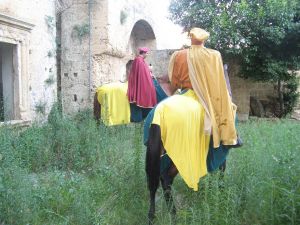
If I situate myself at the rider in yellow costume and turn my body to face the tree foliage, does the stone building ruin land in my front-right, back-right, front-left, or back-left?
front-left

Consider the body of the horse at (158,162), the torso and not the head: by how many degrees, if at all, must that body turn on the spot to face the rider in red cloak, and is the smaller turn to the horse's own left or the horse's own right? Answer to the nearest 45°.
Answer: approximately 45° to the horse's own left

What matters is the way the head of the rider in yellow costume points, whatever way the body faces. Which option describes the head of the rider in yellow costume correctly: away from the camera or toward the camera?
away from the camera

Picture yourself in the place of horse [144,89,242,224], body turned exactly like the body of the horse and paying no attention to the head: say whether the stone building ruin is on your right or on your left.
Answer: on your left

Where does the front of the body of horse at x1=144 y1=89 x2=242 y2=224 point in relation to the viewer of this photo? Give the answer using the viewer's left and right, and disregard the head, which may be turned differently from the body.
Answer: facing away from the viewer and to the right of the viewer

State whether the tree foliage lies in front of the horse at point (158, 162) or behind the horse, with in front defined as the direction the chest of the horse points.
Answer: in front
